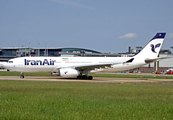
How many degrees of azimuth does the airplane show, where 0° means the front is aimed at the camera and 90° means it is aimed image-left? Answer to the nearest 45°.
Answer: approximately 90°
